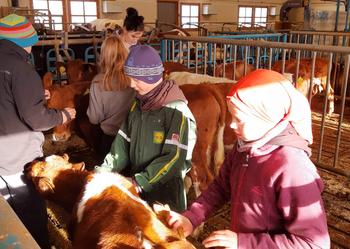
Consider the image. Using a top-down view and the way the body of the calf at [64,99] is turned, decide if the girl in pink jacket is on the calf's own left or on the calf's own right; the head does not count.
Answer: on the calf's own left

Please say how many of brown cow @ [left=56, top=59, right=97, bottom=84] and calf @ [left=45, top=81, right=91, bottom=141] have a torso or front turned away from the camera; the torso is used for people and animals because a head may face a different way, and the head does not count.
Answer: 0

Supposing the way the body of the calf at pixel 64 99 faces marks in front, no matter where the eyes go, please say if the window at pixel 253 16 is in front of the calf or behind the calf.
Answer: behind

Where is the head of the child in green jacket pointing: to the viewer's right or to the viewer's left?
to the viewer's left

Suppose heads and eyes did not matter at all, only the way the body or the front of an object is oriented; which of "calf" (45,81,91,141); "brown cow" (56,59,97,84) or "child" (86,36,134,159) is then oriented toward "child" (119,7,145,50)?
"child" (86,36,134,159)

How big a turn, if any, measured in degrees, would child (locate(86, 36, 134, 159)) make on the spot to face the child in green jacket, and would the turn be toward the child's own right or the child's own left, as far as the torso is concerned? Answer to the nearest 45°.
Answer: approximately 180°

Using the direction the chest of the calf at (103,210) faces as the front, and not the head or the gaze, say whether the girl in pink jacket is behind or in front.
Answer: behind

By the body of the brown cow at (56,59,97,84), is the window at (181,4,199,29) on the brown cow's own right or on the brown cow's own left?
on the brown cow's own right

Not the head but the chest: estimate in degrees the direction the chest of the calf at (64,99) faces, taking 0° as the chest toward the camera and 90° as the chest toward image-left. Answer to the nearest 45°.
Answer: approximately 45°

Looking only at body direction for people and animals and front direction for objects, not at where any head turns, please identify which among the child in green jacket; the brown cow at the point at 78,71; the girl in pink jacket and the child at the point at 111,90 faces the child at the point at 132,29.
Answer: the child at the point at 111,90

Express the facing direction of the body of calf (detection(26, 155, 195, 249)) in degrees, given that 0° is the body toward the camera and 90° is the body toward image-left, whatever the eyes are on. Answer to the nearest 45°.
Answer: approximately 135°

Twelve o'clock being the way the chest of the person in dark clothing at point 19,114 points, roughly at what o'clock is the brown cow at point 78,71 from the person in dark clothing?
The brown cow is roughly at 11 o'clock from the person in dark clothing.

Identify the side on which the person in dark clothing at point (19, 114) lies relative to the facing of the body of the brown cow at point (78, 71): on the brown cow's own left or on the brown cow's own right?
on the brown cow's own left

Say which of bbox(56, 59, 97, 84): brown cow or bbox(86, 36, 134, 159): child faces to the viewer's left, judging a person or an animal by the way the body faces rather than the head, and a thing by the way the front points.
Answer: the brown cow

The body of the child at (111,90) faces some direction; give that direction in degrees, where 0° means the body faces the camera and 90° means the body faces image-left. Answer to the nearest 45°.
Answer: approximately 180°

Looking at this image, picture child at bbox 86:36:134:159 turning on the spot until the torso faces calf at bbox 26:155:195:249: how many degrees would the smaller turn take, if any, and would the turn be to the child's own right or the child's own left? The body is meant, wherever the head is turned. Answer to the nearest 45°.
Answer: approximately 180°
